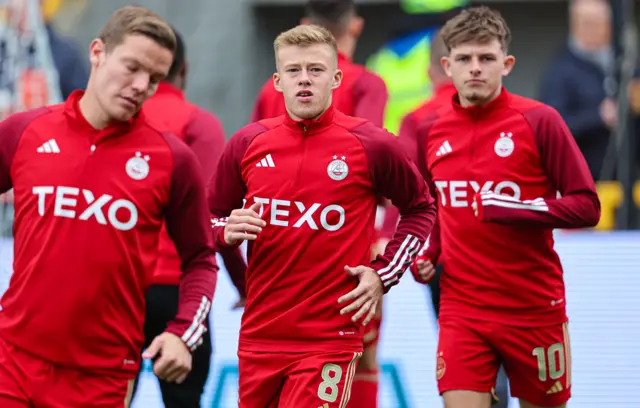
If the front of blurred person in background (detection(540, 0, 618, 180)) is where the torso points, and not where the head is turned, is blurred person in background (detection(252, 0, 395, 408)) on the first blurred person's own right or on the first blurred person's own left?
on the first blurred person's own right

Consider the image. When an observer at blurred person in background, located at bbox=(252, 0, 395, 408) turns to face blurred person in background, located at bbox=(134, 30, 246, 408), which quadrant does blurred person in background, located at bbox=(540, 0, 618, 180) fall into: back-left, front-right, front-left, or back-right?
back-right

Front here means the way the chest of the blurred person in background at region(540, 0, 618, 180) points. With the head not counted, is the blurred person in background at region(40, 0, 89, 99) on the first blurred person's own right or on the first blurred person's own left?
on the first blurred person's own right

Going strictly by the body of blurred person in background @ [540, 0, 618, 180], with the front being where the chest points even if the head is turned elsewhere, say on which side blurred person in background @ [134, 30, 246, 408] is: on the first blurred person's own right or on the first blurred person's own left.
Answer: on the first blurred person's own right

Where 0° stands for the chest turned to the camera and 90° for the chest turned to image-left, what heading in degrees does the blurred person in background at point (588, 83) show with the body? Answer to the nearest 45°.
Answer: approximately 315°
